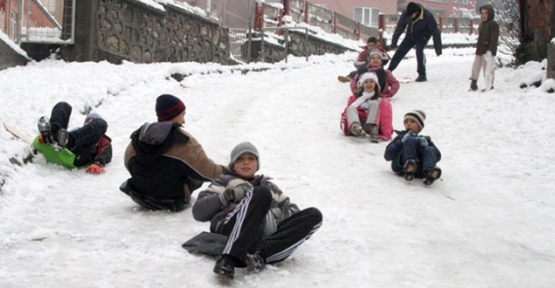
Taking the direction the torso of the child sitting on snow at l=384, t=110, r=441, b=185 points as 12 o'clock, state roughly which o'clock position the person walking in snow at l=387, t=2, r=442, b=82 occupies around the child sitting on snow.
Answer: The person walking in snow is roughly at 6 o'clock from the child sitting on snow.

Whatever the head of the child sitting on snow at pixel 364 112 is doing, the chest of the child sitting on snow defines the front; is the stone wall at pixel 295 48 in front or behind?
behind

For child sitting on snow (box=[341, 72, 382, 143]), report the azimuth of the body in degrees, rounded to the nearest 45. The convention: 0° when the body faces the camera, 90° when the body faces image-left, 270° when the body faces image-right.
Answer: approximately 0°

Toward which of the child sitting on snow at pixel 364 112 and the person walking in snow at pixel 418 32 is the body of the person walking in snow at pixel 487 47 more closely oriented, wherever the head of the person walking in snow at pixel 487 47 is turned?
the child sitting on snow

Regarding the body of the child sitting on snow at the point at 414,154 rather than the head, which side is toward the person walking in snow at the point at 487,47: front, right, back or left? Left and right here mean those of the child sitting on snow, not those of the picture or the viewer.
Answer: back

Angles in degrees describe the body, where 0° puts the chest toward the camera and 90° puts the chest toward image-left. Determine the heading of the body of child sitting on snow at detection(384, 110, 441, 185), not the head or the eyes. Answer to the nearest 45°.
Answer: approximately 0°
